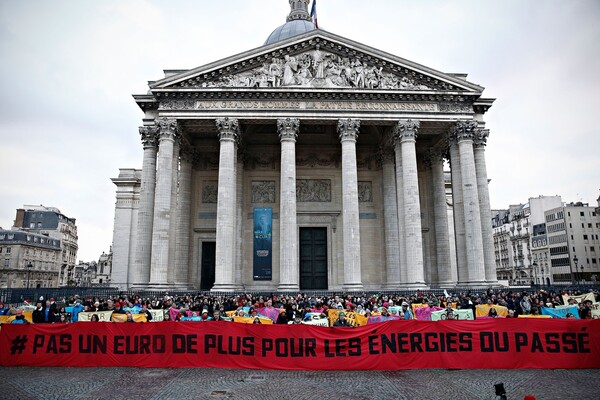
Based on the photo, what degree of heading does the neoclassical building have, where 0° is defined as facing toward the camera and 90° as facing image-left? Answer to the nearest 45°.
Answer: approximately 0°

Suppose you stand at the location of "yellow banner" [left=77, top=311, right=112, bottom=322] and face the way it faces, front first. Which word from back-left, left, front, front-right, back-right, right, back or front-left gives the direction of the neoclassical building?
back-left

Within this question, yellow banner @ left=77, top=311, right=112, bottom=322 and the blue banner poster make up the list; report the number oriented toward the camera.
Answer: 2

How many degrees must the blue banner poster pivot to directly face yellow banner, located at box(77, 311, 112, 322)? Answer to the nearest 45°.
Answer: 0° — it already faces it

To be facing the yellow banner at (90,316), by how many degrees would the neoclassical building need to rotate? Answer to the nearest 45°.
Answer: approximately 45° to its right

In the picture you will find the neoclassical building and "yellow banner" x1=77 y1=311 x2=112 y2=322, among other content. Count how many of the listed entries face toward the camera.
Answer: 2

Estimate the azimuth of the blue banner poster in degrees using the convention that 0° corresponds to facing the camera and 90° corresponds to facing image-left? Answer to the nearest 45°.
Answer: approximately 0°
